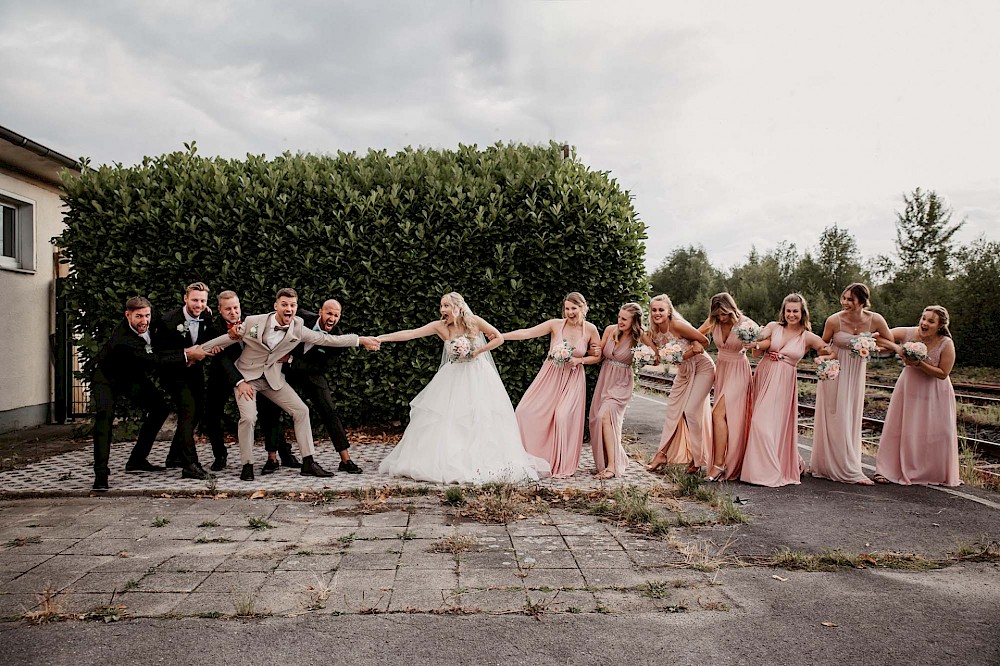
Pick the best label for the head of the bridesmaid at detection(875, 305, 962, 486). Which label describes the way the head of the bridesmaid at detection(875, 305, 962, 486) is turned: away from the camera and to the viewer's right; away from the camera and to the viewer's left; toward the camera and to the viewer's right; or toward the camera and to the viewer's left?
toward the camera and to the viewer's left

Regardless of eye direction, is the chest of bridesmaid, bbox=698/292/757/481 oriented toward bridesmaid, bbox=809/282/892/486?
no

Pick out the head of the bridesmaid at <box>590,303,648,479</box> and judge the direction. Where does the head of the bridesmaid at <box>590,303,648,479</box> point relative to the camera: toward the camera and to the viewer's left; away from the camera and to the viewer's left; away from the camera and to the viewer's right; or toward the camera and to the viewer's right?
toward the camera and to the viewer's left

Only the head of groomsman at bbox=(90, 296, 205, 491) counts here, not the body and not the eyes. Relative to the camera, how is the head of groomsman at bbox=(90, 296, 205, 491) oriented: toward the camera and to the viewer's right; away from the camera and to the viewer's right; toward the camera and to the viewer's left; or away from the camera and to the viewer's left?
toward the camera and to the viewer's right

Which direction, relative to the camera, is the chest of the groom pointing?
toward the camera

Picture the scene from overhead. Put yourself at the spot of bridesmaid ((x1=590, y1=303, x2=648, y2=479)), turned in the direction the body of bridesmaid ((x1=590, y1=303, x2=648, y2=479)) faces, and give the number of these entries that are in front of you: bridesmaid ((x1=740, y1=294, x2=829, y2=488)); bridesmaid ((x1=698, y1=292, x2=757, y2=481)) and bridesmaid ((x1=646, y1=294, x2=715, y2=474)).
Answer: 0

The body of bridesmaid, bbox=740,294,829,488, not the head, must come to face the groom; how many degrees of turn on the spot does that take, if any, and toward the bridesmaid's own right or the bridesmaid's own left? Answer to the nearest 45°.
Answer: approximately 45° to the bridesmaid's own right

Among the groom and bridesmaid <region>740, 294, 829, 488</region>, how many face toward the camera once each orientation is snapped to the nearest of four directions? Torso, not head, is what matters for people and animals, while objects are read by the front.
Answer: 2

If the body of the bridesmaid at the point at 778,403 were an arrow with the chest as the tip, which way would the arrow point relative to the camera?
toward the camera

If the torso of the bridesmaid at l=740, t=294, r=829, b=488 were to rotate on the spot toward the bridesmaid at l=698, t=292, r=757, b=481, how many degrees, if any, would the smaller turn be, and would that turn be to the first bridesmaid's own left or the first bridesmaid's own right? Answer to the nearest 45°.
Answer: approximately 90° to the first bridesmaid's own right

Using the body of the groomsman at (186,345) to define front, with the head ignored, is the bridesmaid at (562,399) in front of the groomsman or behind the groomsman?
in front

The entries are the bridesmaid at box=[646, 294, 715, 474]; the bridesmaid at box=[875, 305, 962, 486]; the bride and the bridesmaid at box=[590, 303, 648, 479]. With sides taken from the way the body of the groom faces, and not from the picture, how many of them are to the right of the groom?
0

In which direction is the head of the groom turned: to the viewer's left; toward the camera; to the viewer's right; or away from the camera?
toward the camera

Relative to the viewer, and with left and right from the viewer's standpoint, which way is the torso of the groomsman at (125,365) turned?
facing the viewer and to the right of the viewer

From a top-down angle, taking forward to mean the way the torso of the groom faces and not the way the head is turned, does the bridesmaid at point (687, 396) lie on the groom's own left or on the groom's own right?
on the groom's own left

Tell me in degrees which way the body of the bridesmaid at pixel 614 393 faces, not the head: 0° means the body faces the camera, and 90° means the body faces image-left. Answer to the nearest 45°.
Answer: approximately 45°

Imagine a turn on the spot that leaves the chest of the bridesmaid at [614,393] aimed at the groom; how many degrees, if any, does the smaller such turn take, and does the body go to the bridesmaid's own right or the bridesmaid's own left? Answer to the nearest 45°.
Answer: approximately 45° to the bridesmaid's own right

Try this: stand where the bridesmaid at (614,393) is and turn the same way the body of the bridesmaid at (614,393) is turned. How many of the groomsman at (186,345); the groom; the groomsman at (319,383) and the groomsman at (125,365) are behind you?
0

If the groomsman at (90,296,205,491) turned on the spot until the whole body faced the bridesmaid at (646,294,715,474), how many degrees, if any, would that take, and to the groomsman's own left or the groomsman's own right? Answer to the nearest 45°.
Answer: approximately 45° to the groomsman's own left
